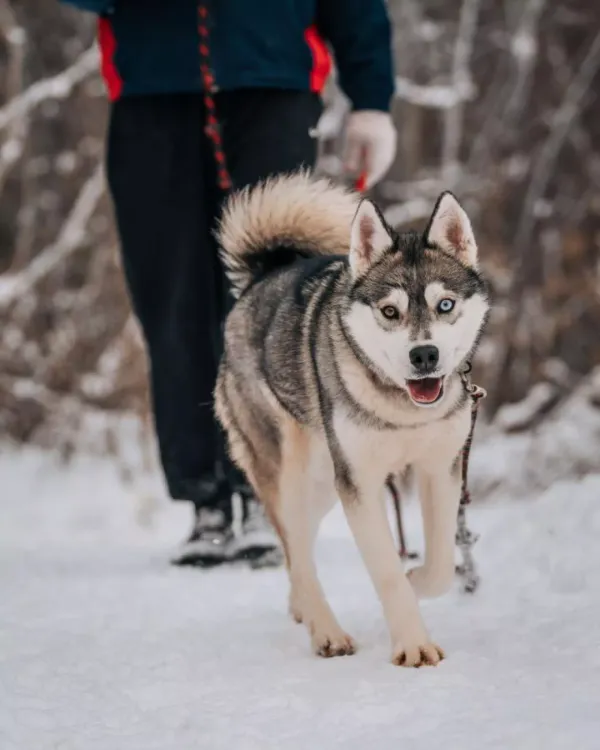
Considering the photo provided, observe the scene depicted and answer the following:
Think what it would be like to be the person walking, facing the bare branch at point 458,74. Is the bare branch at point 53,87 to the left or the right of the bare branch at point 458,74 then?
left

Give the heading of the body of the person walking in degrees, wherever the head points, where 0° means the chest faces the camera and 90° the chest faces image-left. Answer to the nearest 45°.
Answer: approximately 0°

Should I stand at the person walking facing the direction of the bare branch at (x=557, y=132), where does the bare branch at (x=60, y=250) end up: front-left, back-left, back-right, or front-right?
front-left

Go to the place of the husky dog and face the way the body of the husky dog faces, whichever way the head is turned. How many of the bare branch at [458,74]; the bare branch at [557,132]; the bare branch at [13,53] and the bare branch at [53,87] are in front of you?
0

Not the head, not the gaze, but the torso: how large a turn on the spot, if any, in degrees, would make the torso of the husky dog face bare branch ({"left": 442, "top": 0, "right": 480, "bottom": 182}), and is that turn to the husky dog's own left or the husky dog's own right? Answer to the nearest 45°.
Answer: approximately 135° to the husky dog's own left

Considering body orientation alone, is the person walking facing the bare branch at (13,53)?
no

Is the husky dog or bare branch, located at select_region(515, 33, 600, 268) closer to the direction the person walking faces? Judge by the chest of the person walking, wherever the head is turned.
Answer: the husky dog

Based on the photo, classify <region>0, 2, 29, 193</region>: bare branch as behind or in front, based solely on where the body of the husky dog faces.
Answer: behind

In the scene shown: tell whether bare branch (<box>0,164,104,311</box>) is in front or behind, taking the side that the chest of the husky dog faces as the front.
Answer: behind

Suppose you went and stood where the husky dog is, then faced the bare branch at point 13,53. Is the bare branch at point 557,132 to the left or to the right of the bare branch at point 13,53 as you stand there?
right

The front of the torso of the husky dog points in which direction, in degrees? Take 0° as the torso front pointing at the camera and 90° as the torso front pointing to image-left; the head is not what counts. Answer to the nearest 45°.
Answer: approximately 315°

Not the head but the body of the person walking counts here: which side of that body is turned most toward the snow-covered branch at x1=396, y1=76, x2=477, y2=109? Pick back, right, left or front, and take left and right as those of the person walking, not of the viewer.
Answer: back

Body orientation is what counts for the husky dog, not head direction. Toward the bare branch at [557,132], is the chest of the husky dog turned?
no

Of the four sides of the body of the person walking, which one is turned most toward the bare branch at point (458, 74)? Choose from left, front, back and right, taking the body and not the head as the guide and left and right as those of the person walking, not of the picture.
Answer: back

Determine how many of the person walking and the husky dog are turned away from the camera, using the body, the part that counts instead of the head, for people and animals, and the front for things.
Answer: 0

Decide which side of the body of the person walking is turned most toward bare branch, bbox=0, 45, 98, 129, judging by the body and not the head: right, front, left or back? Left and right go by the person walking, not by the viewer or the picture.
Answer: back
